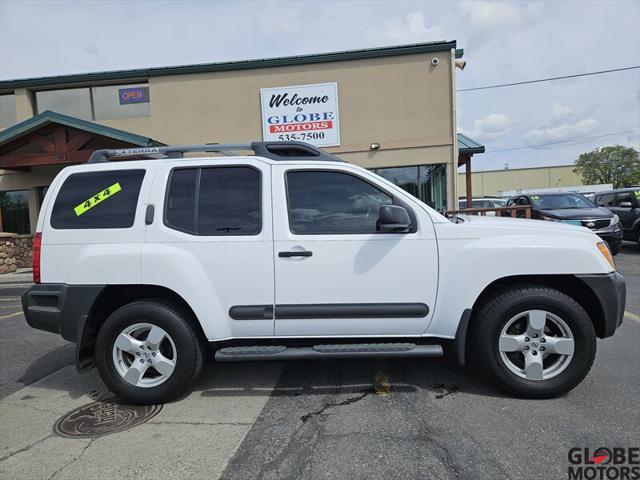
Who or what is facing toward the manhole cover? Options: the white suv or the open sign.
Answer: the open sign

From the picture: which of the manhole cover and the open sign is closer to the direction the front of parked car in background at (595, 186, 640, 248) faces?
the manhole cover

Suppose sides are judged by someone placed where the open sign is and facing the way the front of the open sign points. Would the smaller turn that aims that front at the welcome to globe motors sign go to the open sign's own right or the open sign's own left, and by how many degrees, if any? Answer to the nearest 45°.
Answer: approximately 45° to the open sign's own left

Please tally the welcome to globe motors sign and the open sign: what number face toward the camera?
2

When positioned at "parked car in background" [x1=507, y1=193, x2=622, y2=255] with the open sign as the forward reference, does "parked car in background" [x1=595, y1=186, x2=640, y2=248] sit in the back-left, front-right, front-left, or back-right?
back-right

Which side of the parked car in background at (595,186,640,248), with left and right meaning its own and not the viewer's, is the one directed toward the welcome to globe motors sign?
right

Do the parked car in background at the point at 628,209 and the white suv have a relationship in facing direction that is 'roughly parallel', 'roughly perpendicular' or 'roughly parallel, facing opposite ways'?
roughly perpendicular

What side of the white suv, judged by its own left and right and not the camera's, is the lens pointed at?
right

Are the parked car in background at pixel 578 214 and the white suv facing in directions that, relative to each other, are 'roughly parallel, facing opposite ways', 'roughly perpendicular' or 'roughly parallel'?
roughly perpendicular

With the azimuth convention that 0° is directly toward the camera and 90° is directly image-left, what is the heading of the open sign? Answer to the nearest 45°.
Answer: approximately 0°

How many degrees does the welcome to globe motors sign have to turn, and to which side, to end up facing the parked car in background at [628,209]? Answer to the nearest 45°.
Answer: approximately 90° to its left
